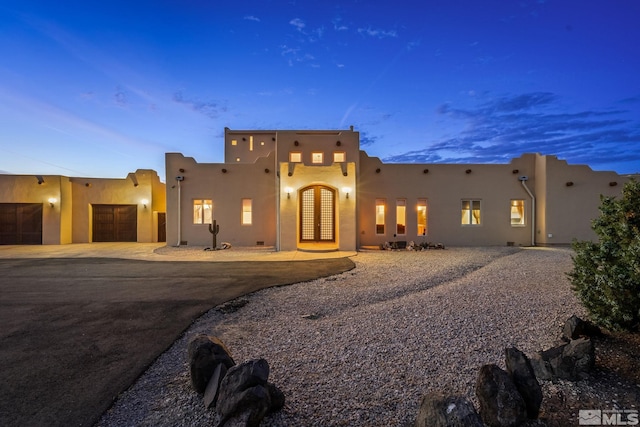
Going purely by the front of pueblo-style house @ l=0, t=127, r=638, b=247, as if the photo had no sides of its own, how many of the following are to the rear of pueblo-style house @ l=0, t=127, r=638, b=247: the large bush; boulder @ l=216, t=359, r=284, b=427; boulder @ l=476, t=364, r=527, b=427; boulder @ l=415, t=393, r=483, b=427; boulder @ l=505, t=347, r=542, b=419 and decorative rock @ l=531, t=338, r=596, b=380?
0

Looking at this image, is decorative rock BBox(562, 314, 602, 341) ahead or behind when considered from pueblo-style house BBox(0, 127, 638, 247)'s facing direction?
ahead

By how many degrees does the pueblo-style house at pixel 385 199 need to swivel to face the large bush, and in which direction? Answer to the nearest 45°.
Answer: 0° — it already faces it

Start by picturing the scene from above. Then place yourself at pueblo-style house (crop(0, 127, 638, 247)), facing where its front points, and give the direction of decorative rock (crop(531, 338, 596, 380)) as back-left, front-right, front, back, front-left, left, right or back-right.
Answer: front

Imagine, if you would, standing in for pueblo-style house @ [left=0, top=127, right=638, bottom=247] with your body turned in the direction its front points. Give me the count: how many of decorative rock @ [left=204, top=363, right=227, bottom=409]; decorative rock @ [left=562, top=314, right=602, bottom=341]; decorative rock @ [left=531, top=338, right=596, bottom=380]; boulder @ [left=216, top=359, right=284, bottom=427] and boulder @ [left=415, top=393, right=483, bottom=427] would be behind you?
0

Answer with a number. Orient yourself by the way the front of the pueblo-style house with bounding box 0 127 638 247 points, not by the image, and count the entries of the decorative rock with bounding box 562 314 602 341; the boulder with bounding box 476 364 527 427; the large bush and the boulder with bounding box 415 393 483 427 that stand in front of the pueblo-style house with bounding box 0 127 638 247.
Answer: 4

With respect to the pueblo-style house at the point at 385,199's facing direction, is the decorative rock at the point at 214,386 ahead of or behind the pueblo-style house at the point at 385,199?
ahead

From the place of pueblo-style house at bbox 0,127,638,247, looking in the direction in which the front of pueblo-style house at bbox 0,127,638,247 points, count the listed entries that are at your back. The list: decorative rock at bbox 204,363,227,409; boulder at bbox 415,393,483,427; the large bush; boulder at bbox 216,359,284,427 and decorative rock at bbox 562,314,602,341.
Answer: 0

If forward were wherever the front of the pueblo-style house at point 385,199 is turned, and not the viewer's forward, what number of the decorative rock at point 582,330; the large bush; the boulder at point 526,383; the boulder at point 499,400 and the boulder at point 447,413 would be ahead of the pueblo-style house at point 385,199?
5

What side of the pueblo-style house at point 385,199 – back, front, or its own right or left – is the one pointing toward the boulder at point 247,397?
front

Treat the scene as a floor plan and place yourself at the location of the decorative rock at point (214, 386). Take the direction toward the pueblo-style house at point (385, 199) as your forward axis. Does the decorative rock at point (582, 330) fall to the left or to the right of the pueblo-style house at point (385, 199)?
right

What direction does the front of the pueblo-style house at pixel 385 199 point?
toward the camera

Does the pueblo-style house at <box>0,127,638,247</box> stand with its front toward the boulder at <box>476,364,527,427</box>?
yes

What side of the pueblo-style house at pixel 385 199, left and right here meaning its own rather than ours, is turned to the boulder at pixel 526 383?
front
